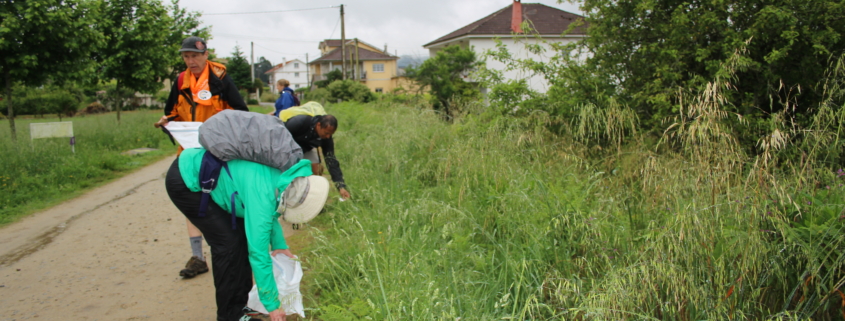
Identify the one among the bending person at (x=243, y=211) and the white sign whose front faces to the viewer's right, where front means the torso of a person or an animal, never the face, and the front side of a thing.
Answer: the bending person

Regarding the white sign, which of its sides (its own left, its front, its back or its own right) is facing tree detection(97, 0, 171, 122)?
back

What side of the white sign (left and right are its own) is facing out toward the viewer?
front

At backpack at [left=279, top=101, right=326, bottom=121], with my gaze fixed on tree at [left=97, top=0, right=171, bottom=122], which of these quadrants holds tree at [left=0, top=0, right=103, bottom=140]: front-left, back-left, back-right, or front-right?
front-left

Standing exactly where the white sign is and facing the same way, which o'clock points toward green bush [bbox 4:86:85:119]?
The green bush is roughly at 6 o'clock from the white sign.

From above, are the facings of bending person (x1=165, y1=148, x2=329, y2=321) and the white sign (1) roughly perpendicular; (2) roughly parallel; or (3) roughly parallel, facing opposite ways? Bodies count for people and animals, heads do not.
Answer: roughly perpendicular

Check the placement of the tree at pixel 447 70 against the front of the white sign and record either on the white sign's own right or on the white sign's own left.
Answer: on the white sign's own left

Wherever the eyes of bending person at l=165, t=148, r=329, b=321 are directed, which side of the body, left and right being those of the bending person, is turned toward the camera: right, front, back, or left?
right

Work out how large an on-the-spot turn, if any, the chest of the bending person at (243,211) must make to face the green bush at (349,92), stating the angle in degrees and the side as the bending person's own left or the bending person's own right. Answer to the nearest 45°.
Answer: approximately 90° to the bending person's own left

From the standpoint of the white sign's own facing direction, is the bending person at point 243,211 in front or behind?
in front

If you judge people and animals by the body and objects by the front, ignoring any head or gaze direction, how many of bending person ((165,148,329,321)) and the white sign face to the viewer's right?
1

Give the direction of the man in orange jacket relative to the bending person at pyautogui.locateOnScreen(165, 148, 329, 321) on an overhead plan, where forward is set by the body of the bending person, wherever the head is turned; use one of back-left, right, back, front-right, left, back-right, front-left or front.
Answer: left

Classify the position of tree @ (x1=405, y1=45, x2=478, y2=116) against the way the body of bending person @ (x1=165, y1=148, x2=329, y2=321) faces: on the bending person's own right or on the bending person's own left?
on the bending person's own left

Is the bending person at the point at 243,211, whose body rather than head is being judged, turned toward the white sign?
no

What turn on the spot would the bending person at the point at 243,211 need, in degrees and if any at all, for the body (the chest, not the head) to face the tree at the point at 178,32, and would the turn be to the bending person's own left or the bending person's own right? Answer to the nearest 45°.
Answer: approximately 90° to the bending person's own left
